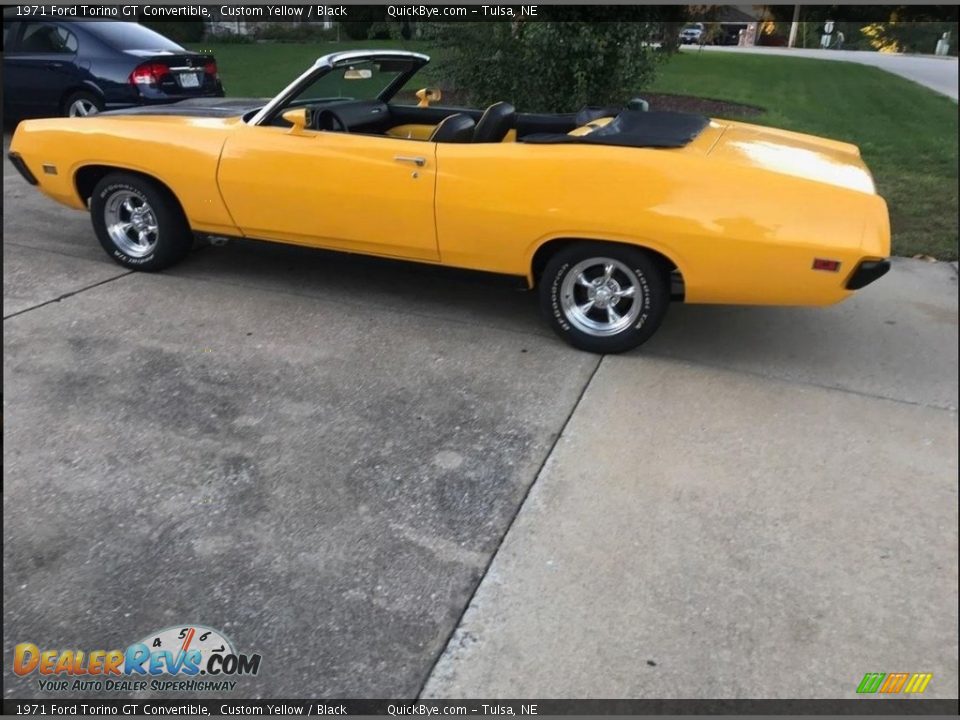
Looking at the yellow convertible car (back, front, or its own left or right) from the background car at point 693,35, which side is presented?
right

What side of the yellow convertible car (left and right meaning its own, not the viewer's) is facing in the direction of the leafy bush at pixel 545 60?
right

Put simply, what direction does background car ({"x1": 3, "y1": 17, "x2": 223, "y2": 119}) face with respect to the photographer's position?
facing away from the viewer and to the left of the viewer

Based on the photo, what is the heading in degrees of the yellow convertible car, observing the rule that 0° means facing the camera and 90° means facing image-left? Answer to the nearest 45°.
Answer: approximately 90°

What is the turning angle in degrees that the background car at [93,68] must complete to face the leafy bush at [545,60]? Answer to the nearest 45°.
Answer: approximately 180°

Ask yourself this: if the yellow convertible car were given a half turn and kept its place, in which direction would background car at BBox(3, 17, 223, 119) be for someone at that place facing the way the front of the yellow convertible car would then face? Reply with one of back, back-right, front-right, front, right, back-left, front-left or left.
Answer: back-left

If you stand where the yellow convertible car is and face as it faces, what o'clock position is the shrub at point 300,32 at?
The shrub is roughly at 2 o'clock from the yellow convertible car.

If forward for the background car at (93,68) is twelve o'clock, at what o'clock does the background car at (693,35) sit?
the background car at (693,35) is roughly at 4 o'clock from the background car at (93,68).
